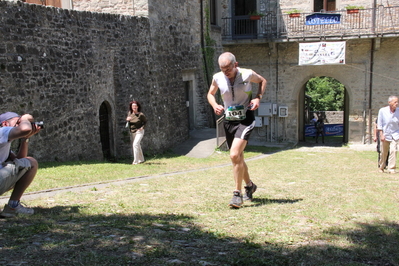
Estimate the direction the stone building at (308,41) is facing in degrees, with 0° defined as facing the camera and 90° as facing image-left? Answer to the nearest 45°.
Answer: approximately 0°

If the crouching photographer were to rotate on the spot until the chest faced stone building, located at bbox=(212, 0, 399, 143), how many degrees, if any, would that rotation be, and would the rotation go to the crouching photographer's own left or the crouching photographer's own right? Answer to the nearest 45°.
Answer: approximately 45° to the crouching photographer's own left

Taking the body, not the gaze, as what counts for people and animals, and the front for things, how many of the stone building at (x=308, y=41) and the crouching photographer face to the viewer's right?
1

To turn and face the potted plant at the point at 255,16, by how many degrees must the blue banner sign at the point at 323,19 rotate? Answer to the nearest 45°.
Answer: approximately 90° to its right

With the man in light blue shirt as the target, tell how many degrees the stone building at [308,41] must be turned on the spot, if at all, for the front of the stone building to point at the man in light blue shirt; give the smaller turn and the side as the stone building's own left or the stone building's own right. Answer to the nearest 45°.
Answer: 0° — it already faces them

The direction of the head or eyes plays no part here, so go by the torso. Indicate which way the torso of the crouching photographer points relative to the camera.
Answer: to the viewer's right
